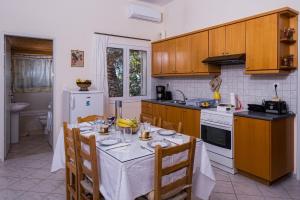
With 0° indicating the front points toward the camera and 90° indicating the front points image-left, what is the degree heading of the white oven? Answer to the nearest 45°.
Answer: approximately 45°

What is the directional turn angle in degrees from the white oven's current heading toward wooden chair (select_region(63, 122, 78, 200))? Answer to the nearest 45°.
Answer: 0° — it already faces it

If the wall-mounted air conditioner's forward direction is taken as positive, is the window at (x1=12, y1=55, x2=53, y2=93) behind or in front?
behind

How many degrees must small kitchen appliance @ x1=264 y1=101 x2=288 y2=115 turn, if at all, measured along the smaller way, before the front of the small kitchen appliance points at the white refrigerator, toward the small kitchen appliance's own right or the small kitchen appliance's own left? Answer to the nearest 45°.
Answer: approximately 90° to the small kitchen appliance's own right

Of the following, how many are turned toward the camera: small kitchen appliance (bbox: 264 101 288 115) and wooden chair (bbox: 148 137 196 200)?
1

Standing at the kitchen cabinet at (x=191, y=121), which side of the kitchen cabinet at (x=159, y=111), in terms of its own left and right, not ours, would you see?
left

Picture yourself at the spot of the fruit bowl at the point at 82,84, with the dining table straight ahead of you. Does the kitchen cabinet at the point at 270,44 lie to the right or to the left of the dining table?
left
